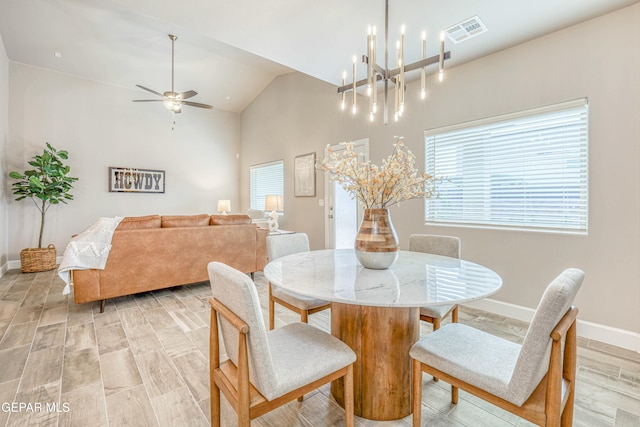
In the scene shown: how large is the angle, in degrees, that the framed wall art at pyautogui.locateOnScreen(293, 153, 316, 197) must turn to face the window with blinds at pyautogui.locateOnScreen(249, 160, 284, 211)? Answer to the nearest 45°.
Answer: approximately 90° to its right

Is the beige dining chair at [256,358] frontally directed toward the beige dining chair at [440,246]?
yes

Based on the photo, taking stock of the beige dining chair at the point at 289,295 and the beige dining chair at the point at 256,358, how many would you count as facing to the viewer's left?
0

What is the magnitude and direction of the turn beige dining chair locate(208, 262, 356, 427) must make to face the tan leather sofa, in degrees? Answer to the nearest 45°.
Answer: approximately 90° to its left

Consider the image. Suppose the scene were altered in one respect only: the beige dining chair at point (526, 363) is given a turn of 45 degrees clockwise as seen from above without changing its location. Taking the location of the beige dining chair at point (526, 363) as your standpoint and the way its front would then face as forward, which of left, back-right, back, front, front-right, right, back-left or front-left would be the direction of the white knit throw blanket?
left

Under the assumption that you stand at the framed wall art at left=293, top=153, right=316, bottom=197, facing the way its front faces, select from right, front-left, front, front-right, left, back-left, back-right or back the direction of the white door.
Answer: left

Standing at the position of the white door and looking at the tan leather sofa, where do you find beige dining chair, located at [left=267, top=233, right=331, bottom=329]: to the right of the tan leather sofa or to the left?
left

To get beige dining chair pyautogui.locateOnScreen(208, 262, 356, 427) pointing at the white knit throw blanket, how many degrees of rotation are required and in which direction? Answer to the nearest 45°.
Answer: approximately 90° to its left

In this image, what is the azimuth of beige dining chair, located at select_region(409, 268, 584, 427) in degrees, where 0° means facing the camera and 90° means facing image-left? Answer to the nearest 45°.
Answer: approximately 135°

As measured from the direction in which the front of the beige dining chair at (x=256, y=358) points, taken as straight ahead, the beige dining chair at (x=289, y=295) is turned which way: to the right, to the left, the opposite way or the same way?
to the right

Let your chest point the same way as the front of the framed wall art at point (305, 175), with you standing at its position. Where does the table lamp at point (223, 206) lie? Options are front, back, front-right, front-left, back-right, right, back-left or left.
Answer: right

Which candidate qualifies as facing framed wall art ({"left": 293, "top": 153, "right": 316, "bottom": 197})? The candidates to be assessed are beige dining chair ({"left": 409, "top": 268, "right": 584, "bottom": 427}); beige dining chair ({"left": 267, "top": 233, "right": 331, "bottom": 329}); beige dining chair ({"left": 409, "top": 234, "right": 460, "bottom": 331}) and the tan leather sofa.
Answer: beige dining chair ({"left": 409, "top": 268, "right": 584, "bottom": 427})

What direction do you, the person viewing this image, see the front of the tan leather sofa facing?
facing away from the viewer and to the left of the viewer

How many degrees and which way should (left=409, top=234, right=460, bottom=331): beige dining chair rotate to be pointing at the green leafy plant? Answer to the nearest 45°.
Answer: approximately 45° to its right

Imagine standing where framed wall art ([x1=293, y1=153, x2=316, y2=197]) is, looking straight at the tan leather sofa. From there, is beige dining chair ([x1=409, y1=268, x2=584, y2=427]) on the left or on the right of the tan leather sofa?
left

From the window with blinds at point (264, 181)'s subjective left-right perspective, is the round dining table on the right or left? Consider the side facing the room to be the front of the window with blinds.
on its left

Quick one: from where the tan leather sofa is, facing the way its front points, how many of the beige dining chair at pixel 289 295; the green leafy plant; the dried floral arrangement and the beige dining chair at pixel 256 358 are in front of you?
1

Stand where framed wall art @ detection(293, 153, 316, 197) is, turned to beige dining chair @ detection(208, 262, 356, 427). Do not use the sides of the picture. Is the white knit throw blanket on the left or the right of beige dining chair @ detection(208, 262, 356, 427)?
right
